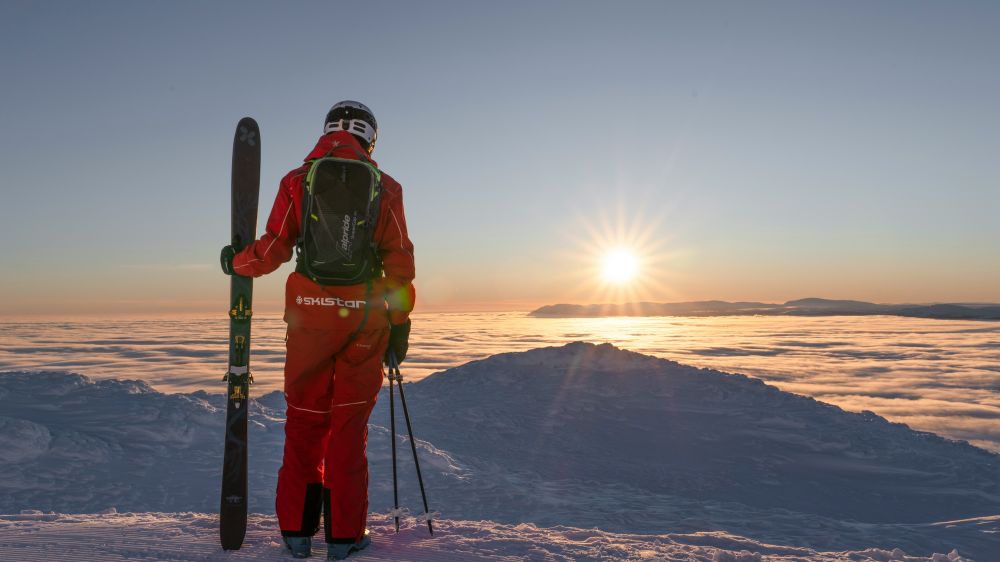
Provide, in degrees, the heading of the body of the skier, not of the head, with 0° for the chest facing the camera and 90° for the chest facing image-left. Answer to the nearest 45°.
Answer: approximately 180°
